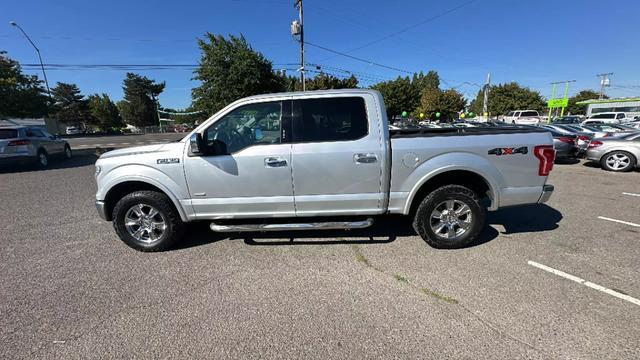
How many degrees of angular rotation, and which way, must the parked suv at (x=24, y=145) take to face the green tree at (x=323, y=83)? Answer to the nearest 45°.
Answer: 0° — it already faces it

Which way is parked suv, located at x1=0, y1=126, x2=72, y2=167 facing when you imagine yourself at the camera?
facing away from the viewer and to the right of the viewer

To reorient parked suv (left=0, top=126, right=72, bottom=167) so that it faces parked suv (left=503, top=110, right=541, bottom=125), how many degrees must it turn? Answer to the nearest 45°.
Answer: approximately 45° to its right

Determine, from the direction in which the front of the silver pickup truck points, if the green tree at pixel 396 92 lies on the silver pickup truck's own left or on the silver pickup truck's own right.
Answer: on the silver pickup truck's own right

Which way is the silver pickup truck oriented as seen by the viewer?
to the viewer's left

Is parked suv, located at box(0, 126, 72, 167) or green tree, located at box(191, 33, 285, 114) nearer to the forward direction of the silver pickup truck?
the parked suv

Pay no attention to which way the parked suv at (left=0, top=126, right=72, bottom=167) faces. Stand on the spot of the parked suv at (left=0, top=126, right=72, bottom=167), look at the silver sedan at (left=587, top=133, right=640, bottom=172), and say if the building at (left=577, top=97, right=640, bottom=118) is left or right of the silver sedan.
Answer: left

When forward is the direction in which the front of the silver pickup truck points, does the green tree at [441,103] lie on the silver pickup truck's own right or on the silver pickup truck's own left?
on the silver pickup truck's own right

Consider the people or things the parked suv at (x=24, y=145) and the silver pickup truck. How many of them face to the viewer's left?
1

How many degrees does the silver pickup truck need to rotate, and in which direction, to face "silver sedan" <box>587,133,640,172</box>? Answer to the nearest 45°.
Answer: approximately 135° to its right

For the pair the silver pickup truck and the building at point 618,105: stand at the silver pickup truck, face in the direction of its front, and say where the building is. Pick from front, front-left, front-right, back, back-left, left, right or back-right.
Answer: back-right
